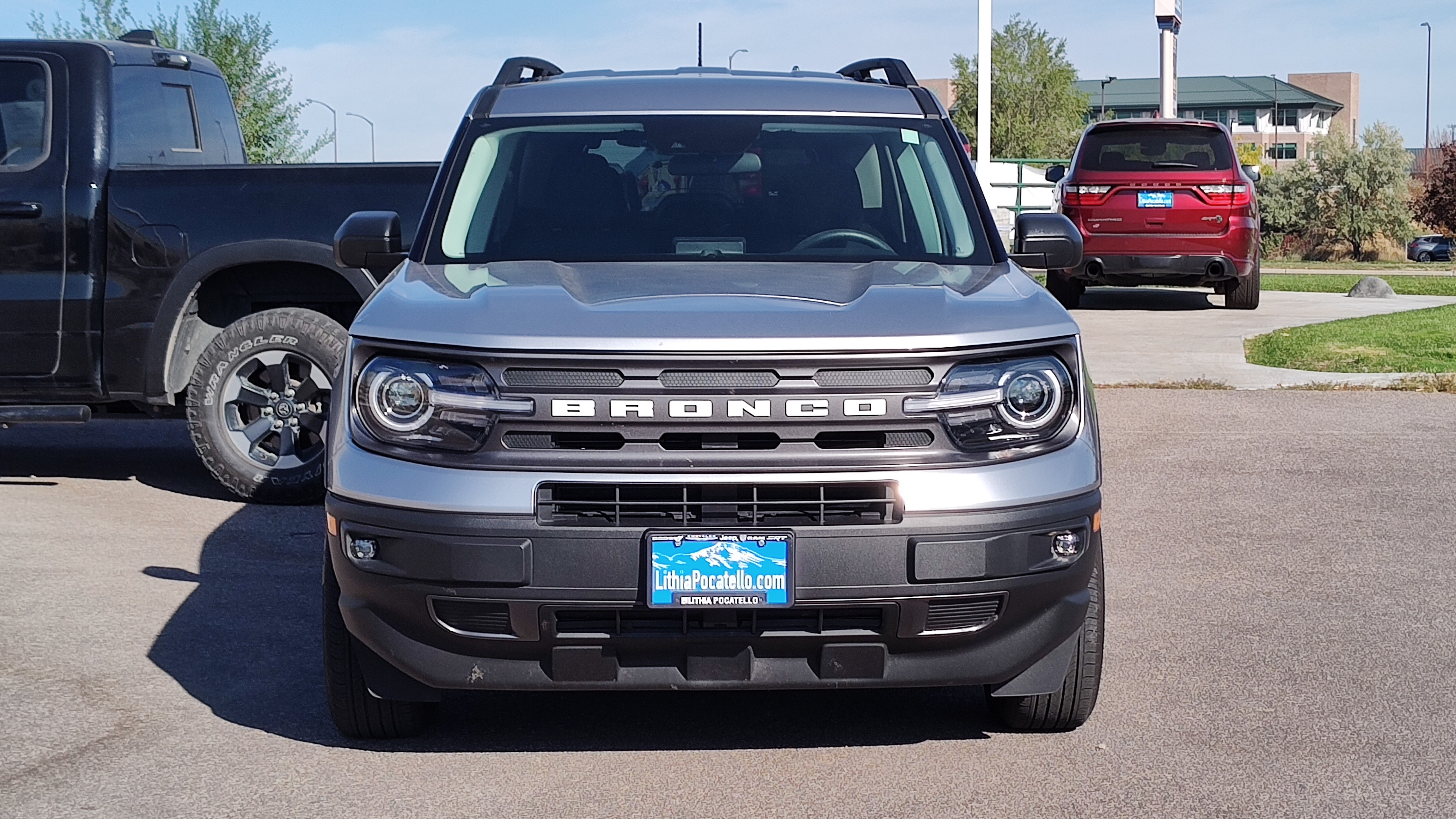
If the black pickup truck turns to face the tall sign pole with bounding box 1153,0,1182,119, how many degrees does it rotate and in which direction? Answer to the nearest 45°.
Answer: approximately 90° to its right

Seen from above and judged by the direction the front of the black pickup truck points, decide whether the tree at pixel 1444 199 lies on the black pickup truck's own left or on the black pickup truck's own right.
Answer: on the black pickup truck's own right

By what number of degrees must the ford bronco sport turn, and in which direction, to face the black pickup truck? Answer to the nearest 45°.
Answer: approximately 135° to its right

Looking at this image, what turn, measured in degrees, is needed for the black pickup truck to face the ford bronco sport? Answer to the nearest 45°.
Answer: approximately 135° to its left

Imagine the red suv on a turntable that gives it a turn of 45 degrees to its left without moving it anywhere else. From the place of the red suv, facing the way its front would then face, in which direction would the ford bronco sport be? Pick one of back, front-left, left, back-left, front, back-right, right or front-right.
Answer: back-left

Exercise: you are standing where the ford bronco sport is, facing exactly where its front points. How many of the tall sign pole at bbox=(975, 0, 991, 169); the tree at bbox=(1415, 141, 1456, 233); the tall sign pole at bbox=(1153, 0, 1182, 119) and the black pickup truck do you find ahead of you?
0

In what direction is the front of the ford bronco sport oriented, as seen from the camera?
facing the viewer

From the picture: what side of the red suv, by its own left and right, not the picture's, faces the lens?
back

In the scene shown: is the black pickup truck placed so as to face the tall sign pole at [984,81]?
no

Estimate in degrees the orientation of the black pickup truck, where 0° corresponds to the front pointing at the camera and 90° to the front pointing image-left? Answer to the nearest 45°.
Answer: approximately 135°

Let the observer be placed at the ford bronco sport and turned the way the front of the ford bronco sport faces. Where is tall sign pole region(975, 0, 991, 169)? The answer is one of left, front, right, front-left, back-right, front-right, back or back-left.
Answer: back

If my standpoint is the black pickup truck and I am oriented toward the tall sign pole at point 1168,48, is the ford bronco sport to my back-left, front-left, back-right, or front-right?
back-right

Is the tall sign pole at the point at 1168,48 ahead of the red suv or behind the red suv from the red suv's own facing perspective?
ahead
